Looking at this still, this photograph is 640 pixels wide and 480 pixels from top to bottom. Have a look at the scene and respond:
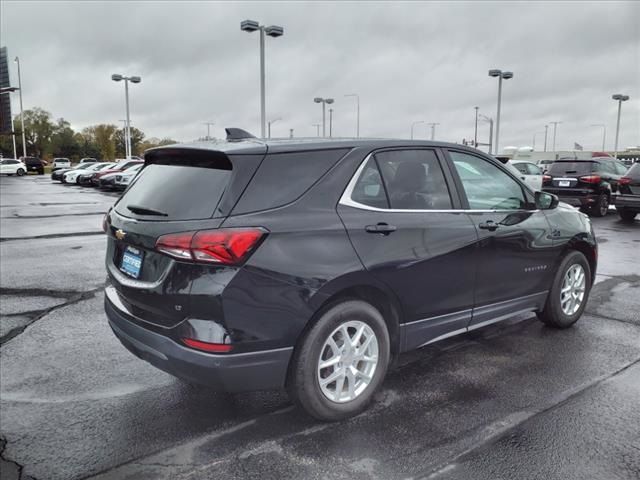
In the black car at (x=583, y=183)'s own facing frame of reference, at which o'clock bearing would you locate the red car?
The red car is roughly at 8 o'clock from the black car.

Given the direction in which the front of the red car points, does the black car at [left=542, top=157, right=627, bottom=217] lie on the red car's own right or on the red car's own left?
on the red car's own left

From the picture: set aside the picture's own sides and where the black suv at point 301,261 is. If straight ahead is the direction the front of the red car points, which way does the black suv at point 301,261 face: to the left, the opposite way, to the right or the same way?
the opposite way

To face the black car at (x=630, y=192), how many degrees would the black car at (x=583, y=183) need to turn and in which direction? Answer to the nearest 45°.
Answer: approximately 90° to its right

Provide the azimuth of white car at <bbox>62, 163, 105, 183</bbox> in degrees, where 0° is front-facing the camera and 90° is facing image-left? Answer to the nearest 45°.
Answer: approximately 45°

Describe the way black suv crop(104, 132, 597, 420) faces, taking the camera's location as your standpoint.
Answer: facing away from the viewer and to the right of the viewer

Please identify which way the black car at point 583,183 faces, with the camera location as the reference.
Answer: facing away from the viewer and to the right of the viewer

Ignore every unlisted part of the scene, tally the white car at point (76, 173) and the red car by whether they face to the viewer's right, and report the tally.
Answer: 0

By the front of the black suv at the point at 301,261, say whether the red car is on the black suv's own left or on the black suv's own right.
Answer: on the black suv's own left
